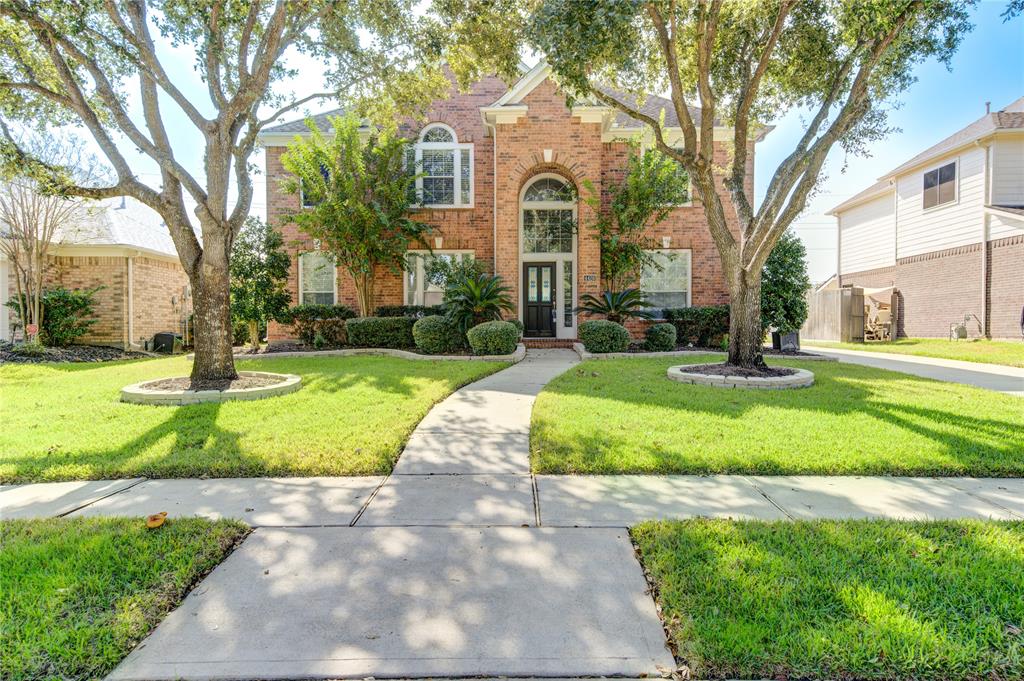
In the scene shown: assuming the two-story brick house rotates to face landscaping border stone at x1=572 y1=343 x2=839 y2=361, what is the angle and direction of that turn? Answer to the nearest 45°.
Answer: approximately 45° to its left

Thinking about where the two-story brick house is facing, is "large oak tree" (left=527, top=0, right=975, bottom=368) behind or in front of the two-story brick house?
in front

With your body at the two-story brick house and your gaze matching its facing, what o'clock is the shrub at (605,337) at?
The shrub is roughly at 11 o'clock from the two-story brick house.

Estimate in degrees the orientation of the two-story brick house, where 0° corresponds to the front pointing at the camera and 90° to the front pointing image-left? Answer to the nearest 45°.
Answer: approximately 0°

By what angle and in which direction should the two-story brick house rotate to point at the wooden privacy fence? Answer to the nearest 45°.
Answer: approximately 90° to its left

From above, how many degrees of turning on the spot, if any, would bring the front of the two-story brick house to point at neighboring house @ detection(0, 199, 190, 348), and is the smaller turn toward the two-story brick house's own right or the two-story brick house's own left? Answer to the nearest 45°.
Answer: approximately 90° to the two-story brick house's own right

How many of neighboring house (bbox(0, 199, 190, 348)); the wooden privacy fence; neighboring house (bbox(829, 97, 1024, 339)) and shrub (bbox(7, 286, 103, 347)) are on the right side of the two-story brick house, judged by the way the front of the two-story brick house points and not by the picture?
2

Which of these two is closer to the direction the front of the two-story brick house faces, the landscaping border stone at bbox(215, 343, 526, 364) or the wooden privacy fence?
the landscaping border stone

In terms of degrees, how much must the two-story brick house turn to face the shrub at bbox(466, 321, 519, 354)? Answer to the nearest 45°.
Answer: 0° — it already faces it

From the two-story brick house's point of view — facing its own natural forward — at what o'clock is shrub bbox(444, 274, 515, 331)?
The shrub is roughly at 12 o'clock from the two-story brick house.

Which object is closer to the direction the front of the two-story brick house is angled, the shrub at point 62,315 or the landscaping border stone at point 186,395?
the landscaping border stone

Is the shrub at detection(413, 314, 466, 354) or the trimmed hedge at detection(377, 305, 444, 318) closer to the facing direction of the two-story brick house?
the shrub

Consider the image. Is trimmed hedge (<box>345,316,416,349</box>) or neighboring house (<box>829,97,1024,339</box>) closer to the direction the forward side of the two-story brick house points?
the trimmed hedge

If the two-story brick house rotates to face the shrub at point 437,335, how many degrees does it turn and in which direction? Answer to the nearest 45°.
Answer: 0° — it already faces it
